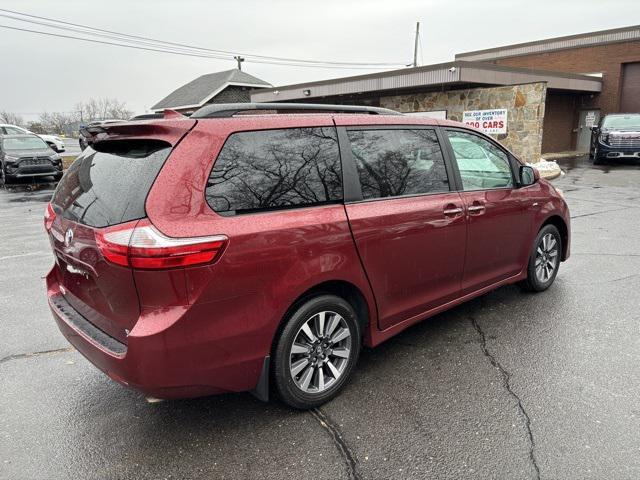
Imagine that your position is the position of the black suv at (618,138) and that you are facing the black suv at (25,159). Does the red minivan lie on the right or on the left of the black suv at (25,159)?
left

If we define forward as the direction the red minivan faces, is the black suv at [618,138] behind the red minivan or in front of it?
in front

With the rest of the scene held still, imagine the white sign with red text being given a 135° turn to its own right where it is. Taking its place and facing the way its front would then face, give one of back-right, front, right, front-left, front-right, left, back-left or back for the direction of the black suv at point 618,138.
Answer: right

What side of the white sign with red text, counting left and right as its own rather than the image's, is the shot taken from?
front

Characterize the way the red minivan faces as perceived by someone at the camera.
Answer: facing away from the viewer and to the right of the viewer

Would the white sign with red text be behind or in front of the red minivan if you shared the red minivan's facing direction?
in front

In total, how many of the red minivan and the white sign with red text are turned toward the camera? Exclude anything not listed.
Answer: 1

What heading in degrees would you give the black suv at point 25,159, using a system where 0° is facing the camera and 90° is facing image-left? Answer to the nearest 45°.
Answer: approximately 315°

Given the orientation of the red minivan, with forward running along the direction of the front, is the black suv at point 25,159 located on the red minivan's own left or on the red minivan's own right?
on the red minivan's own left
